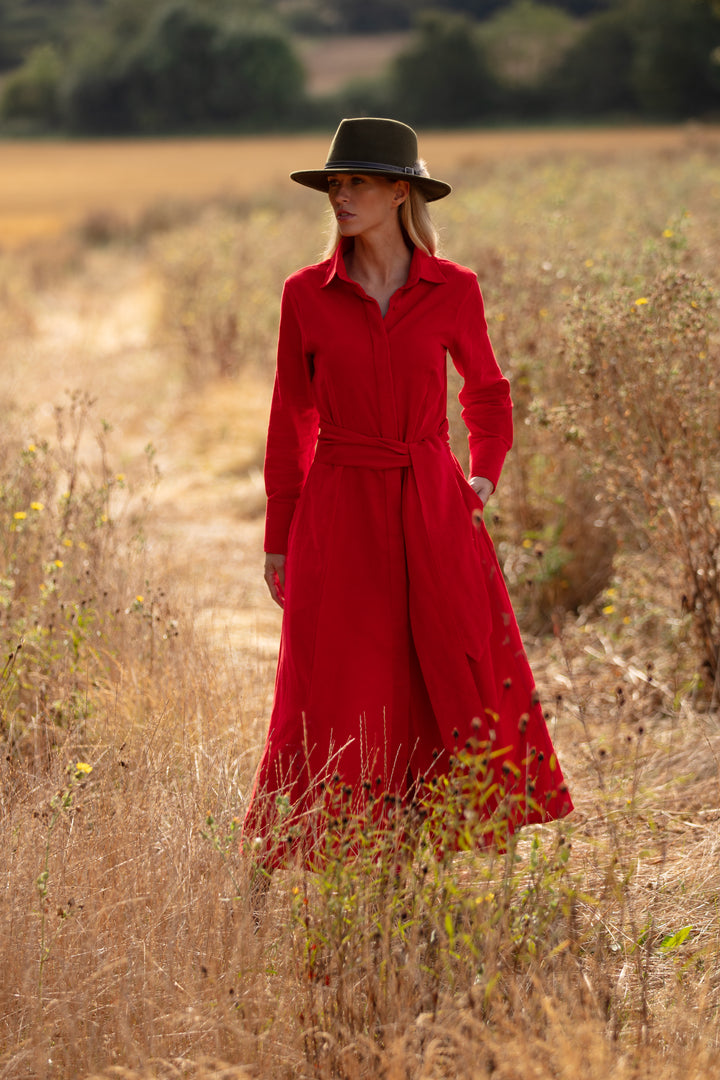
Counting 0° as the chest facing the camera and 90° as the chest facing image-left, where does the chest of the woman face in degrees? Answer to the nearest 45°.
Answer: approximately 0°

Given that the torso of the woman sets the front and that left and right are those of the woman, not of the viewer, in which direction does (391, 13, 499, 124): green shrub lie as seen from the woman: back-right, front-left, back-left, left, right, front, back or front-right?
back
